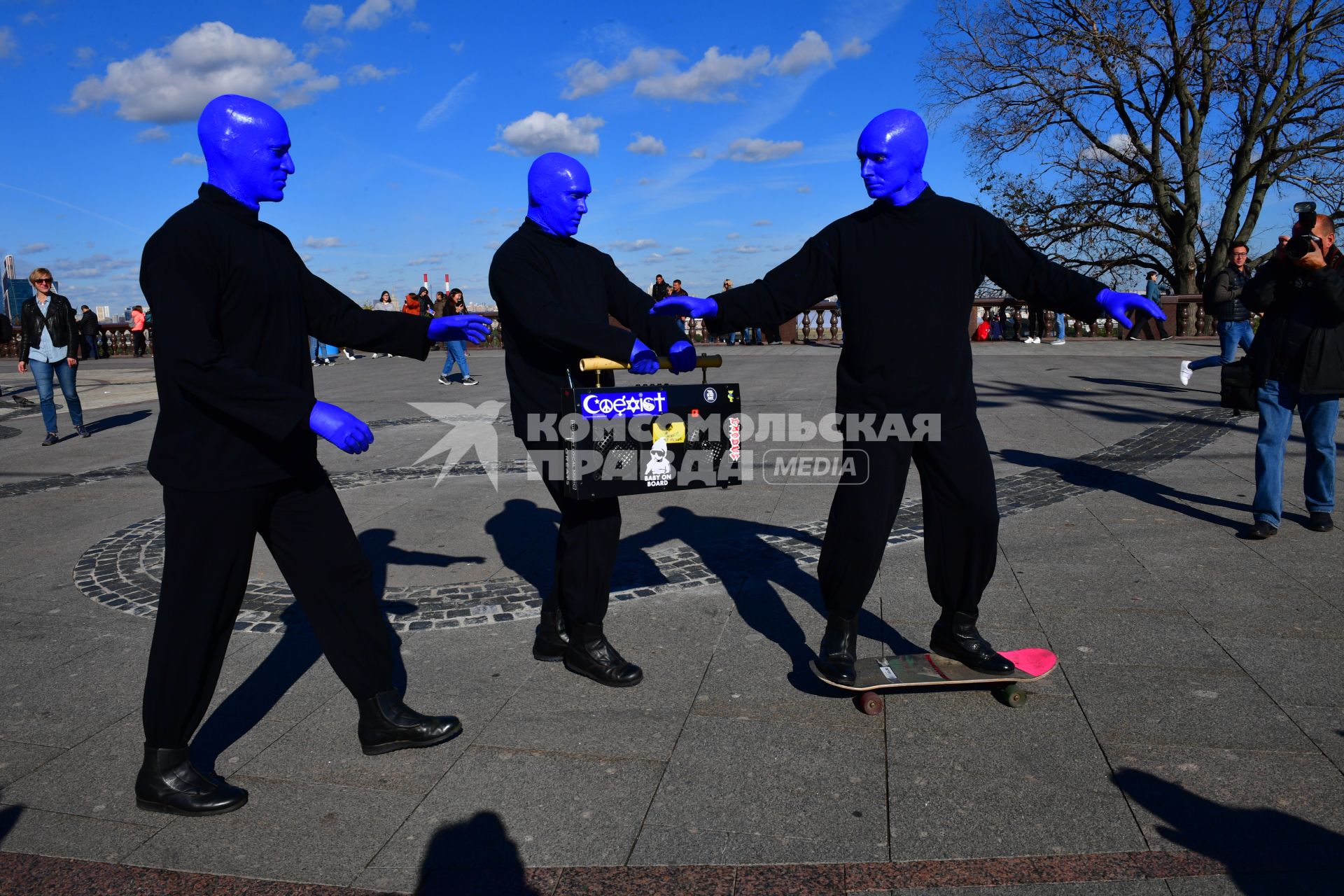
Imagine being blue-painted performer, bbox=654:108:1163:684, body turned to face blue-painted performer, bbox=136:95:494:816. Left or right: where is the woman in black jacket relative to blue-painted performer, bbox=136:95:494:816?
right

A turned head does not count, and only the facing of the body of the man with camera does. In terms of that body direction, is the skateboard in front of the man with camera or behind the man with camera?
in front

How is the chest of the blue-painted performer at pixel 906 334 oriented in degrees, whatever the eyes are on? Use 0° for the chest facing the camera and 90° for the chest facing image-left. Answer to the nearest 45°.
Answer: approximately 0°

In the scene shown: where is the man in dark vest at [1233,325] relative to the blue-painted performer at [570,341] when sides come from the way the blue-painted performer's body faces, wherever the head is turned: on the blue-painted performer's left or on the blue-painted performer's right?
on the blue-painted performer's left

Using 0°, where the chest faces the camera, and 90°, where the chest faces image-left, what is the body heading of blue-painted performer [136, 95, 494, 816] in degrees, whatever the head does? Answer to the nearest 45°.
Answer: approximately 270°

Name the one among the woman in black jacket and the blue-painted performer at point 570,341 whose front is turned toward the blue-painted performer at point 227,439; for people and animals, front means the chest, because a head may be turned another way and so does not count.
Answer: the woman in black jacket

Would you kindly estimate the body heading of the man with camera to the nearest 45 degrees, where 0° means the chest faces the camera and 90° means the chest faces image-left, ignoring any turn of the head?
approximately 45°

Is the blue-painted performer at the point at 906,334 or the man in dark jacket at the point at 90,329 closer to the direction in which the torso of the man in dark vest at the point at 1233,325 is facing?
the blue-painted performer

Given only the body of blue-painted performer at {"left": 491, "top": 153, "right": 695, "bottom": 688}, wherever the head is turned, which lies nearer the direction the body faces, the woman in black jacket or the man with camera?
the man with camera
